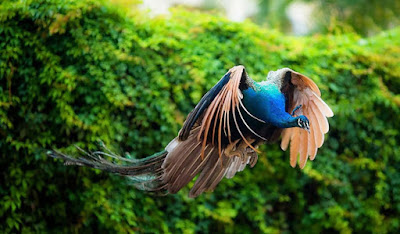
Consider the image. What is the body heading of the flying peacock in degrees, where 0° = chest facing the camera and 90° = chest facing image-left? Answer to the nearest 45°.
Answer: approximately 315°

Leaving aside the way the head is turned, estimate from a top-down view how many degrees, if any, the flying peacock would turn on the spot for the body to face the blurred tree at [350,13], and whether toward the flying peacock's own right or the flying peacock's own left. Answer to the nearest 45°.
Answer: approximately 90° to the flying peacock's own left
